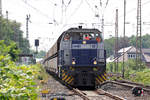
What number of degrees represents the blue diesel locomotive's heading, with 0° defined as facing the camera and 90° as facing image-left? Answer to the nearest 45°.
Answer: approximately 0°
